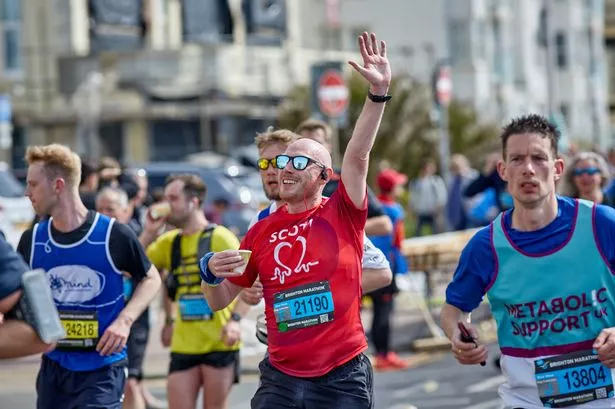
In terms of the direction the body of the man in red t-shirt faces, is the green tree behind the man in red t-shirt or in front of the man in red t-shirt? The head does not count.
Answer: behind

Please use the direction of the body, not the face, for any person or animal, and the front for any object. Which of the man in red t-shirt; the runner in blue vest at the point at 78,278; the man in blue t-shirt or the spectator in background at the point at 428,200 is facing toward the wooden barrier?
the spectator in background

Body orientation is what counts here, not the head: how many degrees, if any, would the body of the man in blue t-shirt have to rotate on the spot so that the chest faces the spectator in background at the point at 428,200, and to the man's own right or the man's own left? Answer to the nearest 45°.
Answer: approximately 180°

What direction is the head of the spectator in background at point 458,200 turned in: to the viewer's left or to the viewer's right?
to the viewer's left

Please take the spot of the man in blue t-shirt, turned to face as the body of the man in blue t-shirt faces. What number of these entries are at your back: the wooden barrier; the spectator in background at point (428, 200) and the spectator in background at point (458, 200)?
3
